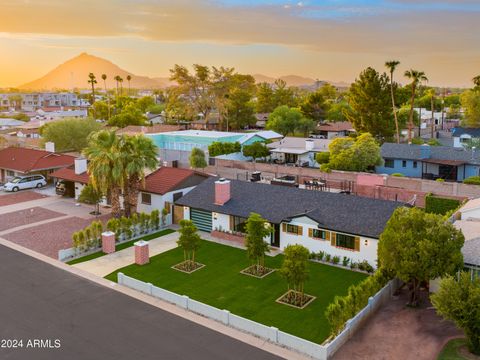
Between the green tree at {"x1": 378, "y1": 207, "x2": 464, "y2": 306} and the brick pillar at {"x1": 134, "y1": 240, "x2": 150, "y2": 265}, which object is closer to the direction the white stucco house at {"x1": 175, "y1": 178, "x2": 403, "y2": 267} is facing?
the brick pillar

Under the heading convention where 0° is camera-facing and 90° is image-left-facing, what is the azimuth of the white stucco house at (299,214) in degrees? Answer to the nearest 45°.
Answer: approximately 45°

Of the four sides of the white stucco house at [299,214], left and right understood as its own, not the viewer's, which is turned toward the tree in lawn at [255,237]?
front

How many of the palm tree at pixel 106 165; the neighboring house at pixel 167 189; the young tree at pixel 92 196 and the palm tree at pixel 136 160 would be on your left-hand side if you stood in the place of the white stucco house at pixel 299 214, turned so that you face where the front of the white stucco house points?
0

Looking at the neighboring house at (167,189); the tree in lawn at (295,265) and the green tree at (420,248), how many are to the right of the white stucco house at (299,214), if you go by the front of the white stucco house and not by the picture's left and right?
1

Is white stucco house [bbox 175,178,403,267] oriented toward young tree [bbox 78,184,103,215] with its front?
no

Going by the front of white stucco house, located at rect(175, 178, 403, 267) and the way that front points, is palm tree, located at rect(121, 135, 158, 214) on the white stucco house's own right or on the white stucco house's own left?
on the white stucco house's own right

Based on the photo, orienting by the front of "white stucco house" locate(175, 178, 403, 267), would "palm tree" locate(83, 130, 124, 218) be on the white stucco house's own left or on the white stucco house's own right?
on the white stucco house's own right

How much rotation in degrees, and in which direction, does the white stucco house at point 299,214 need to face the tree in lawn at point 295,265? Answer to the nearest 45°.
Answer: approximately 45° to its left

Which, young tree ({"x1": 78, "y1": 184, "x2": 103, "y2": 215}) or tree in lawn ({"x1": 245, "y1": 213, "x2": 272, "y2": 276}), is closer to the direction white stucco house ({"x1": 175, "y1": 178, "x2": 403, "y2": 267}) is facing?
the tree in lawn

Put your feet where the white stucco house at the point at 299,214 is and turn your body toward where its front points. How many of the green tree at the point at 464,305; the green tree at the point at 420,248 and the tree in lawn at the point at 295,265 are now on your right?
0

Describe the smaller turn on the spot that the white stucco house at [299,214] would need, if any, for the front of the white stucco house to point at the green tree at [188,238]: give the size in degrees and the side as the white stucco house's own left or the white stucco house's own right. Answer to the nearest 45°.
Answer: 0° — it already faces it

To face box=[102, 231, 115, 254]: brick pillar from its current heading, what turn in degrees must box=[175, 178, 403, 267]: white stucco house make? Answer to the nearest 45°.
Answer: approximately 45° to its right

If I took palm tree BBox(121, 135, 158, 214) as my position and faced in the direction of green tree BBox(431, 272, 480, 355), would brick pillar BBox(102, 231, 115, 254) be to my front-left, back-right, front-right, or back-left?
front-right

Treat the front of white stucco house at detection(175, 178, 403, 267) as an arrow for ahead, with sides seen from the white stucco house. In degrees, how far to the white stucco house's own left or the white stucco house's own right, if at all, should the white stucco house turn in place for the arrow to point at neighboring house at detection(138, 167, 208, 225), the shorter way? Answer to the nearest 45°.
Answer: approximately 90° to the white stucco house's own right

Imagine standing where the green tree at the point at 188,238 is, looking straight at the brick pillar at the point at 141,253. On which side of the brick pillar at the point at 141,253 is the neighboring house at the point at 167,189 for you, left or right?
right

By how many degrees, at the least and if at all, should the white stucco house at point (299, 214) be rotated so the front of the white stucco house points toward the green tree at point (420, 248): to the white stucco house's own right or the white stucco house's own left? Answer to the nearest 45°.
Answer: approximately 90° to the white stucco house's own left
